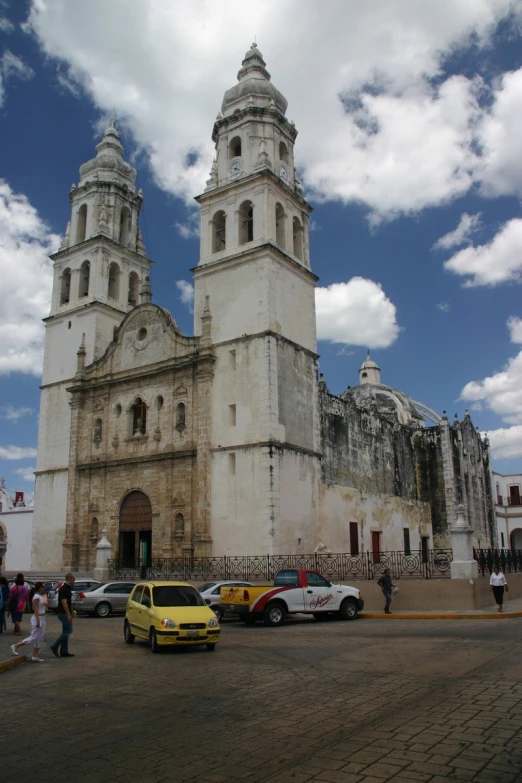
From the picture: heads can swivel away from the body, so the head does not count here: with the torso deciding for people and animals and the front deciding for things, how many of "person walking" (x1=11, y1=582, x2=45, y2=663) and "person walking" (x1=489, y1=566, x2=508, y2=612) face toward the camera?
1

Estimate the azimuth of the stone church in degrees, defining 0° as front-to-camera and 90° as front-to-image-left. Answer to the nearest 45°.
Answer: approximately 45°

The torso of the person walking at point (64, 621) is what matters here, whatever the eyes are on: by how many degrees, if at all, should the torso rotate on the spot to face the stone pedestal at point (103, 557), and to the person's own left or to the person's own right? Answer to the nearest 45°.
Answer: approximately 90° to the person's own left

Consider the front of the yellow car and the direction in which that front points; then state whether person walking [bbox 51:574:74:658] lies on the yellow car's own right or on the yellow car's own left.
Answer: on the yellow car's own right

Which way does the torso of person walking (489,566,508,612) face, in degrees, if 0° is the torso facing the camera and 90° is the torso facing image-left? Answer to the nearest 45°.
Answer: approximately 0°
